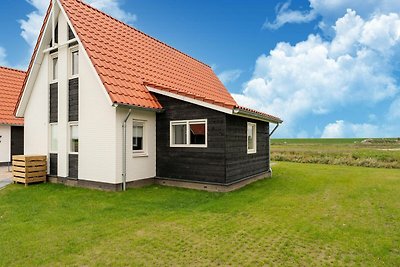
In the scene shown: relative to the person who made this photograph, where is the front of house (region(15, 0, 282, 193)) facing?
facing the viewer and to the left of the viewer

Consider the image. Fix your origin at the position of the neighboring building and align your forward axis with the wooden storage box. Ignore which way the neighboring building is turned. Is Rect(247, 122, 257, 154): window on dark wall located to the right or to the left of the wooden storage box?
left

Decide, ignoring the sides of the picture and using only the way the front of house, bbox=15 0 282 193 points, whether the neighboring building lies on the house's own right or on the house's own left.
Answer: on the house's own right
